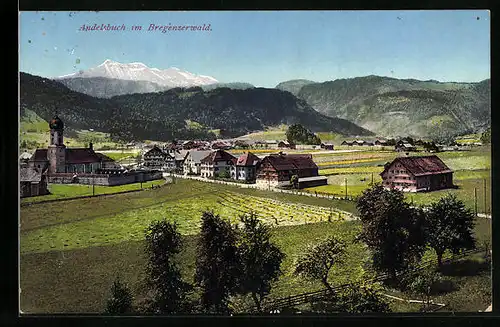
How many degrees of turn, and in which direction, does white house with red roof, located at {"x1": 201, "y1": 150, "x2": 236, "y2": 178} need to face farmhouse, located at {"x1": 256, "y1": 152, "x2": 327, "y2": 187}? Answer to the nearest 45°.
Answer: approximately 135° to its left

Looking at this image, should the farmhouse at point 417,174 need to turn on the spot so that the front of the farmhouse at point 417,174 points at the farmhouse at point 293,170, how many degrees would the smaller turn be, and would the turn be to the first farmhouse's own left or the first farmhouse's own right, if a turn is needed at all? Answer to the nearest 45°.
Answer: approximately 45° to the first farmhouse's own right

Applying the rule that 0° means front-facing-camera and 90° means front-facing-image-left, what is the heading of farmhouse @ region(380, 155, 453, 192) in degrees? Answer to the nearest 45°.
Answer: approximately 45°

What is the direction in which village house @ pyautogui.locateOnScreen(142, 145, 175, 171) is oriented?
toward the camera

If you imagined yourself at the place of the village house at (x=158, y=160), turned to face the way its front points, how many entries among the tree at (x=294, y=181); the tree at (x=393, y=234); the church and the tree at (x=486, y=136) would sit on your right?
1

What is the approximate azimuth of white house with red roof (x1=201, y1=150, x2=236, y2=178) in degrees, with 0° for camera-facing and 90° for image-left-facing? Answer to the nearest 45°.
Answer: approximately 45°

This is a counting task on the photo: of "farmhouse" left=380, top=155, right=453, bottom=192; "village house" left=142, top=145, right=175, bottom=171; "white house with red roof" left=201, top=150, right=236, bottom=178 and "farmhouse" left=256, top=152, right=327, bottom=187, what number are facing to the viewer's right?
0

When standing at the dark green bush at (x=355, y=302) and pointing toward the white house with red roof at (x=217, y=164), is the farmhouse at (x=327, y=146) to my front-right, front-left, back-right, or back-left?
front-right

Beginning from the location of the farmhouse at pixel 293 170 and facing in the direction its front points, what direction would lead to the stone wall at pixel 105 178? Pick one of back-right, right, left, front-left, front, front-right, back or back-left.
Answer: front-right
